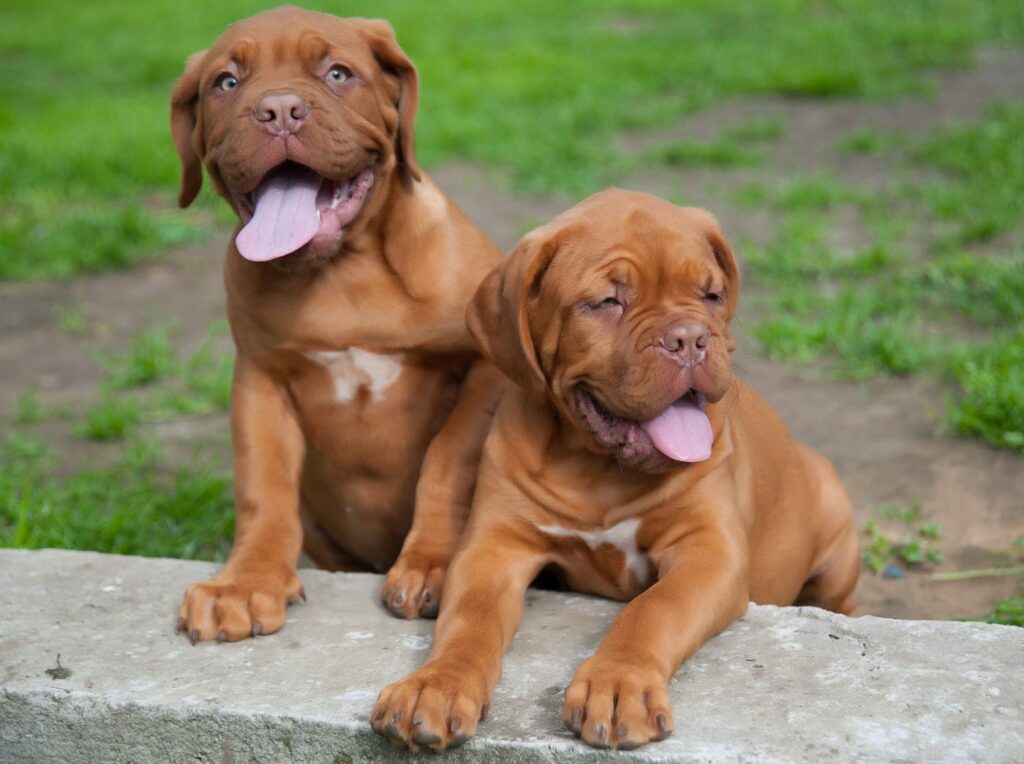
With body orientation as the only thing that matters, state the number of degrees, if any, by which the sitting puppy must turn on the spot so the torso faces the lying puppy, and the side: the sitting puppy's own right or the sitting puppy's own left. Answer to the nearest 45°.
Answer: approximately 45° to the sitting puppy's own left

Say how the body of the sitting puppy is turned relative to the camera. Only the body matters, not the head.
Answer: toward the camera
